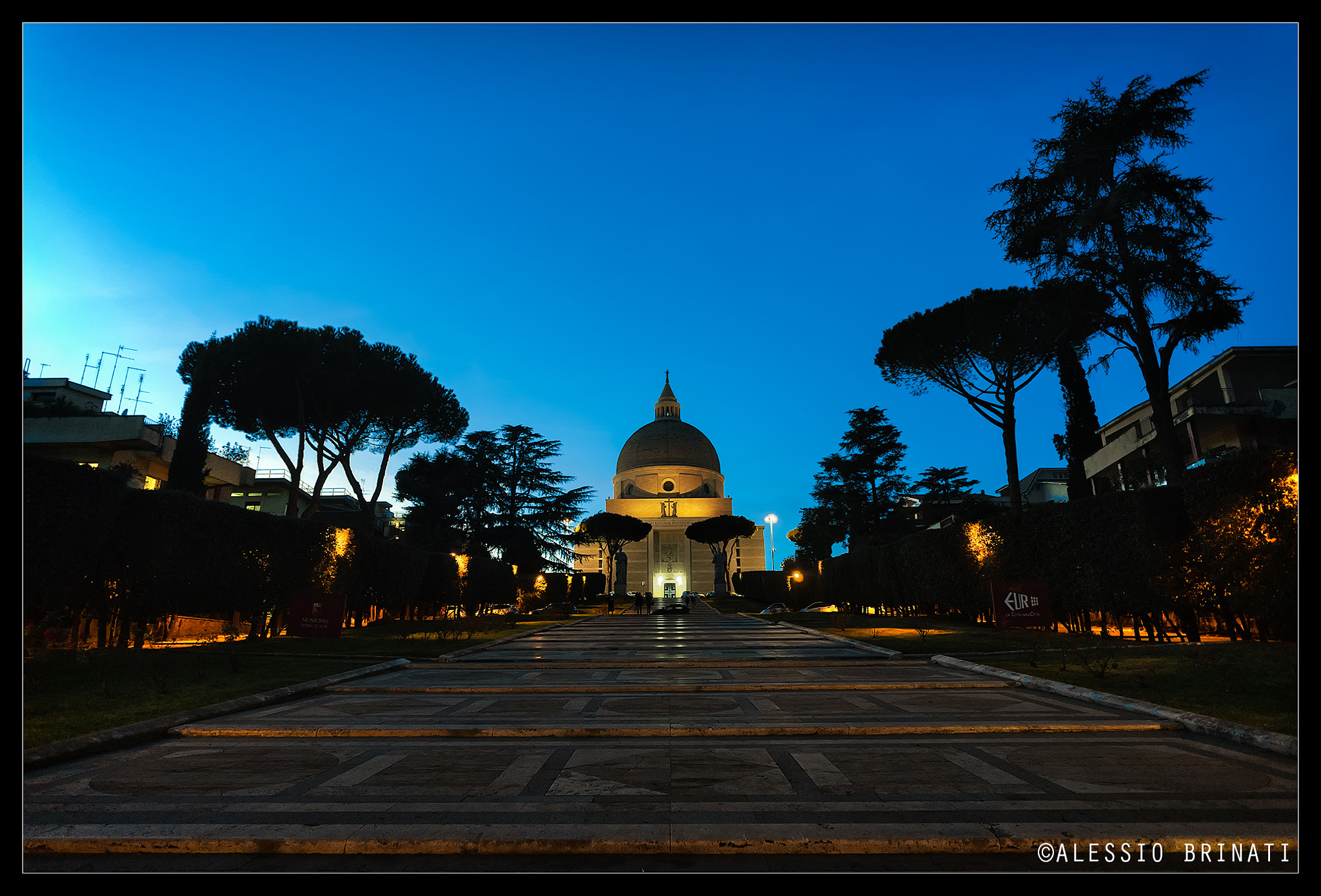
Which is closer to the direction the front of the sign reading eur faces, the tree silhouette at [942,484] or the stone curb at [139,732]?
the stone curb

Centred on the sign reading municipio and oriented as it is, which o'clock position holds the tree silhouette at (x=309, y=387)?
The tree silhouette is roughly at 6 o'clock from the sign reading municipio.

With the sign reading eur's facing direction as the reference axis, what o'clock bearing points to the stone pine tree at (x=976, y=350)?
The stone pine tree is roughly at 6 o'clock from the sign reading eur.

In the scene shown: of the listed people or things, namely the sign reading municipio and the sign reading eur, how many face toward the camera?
2

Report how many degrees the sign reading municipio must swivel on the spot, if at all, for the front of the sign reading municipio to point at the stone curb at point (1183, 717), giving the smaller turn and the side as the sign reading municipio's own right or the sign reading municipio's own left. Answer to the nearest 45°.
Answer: approximately 45° to the sign reading municipio's own left

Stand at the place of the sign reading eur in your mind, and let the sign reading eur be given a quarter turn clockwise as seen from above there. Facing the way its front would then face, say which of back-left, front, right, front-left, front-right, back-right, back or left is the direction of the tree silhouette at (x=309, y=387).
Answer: front

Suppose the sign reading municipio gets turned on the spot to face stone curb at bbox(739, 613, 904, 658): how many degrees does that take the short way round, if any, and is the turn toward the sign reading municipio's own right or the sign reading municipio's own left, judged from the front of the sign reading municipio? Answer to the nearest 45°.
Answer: approximately 90° to the sign reading municipio's own left
